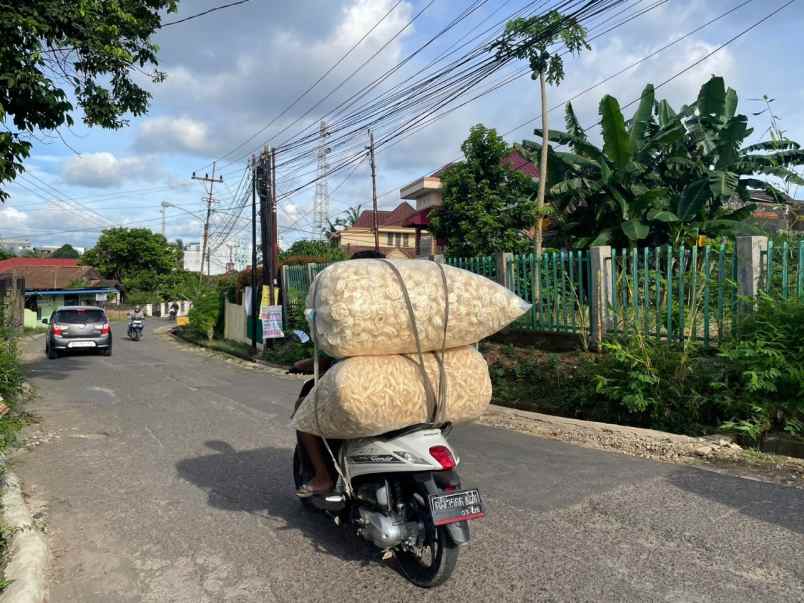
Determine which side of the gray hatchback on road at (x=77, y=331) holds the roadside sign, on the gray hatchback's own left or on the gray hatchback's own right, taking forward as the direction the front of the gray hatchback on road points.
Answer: on the gray hatchback's own right

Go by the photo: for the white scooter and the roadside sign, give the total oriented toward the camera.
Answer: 1

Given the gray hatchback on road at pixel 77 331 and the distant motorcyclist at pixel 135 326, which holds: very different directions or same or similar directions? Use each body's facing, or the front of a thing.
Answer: very different directions

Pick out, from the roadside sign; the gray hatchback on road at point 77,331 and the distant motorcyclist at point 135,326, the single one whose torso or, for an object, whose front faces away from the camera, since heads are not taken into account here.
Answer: the gray hatchback on road

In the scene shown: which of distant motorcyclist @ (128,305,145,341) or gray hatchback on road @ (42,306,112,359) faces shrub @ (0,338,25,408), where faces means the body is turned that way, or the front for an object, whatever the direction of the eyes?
the distant motorcyclist

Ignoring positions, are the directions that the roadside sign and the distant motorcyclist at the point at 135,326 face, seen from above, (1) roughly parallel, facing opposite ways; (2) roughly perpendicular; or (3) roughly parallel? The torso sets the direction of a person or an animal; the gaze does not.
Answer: roughly parallel

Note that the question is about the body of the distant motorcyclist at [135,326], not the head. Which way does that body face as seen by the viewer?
toward the camera

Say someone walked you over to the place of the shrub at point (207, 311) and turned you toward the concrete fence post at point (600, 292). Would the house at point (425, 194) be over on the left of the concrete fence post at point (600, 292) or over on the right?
left

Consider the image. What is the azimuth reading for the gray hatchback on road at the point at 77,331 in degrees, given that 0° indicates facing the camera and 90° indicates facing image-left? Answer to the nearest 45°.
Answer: approximately 180°

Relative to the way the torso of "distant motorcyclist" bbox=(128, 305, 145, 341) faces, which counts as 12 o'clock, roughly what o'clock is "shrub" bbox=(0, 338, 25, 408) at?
The shrub is roughly at 12 o'clock from the distant motorcyclist.
